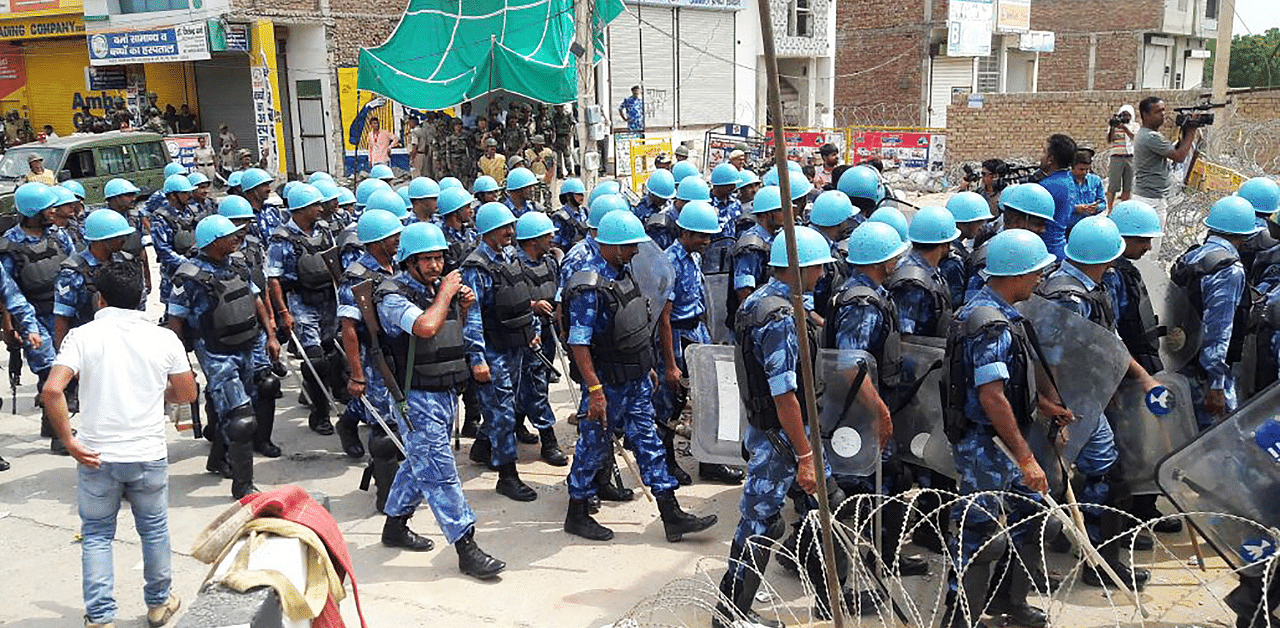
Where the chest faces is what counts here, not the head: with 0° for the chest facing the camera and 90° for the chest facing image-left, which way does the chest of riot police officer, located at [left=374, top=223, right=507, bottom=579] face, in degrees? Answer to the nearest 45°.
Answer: approximately 315°

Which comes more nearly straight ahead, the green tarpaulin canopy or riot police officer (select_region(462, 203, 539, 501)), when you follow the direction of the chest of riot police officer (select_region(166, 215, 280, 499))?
the riot police officer

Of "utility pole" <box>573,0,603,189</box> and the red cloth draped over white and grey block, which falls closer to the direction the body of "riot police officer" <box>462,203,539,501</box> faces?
the red cloth draped over white and grey block

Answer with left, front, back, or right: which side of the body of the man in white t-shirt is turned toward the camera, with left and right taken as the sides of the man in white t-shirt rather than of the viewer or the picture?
back

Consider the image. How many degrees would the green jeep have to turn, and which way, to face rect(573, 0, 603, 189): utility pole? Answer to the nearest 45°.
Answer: approximately 90° to its left

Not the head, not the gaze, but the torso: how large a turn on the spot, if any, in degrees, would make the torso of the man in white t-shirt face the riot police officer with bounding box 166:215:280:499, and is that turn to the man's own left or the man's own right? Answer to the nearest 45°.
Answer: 0° — they already face them
